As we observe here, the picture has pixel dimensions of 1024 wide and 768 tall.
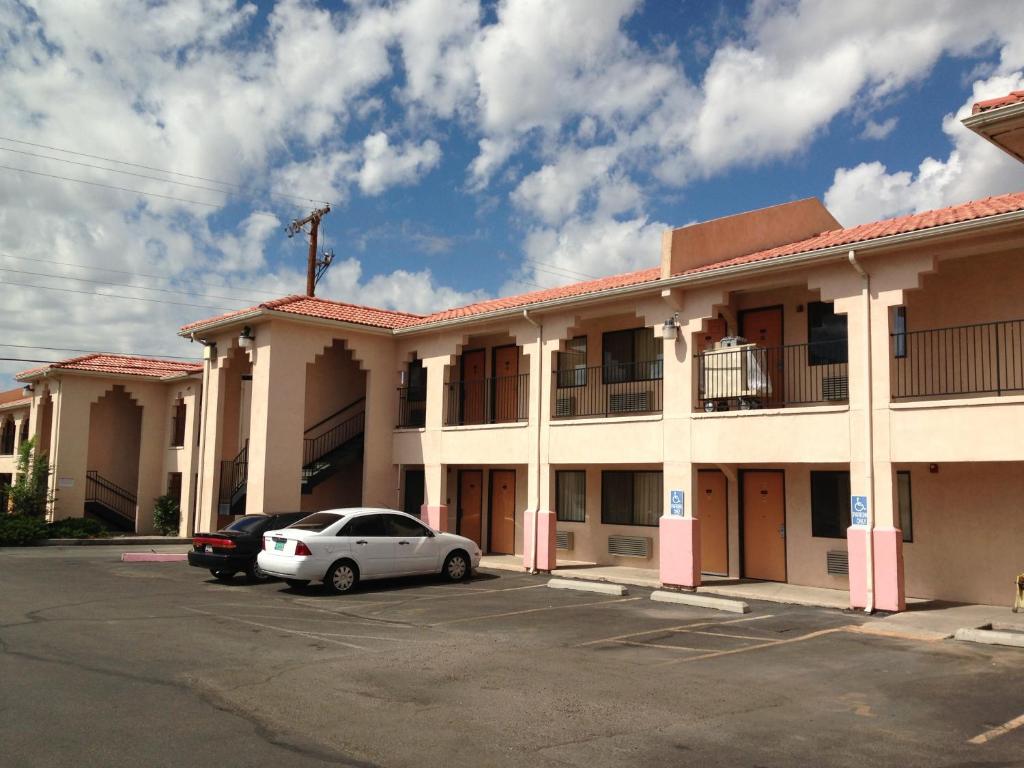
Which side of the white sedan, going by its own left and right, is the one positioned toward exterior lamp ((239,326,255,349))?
left

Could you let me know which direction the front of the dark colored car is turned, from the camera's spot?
facing away from the viewer and to the right of the viewer

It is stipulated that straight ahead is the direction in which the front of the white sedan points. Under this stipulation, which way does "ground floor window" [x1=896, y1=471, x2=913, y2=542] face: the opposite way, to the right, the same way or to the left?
the opposite way

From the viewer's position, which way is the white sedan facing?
facing away from the viewer and to the right of the viewer

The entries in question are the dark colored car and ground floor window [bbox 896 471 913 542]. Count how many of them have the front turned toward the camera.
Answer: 1

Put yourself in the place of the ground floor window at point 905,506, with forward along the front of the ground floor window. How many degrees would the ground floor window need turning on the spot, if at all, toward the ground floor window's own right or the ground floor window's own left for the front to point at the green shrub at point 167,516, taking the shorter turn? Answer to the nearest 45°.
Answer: approximately 90° to the ground floor window's own right

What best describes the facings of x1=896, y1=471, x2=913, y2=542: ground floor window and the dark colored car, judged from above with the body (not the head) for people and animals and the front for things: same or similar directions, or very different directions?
very different directions

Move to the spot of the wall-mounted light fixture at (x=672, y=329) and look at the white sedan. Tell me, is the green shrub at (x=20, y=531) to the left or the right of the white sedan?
right

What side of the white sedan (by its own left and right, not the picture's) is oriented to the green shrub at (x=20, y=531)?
left

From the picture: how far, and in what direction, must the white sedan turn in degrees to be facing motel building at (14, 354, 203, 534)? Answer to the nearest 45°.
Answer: approximately 90° to its left
